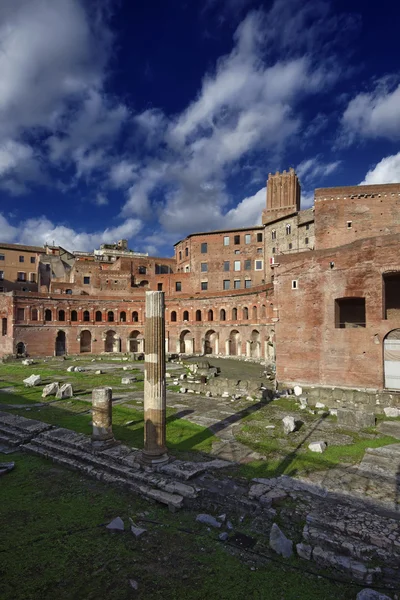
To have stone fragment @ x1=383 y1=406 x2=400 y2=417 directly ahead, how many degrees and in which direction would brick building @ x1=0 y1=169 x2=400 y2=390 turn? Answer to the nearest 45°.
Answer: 0° — it already faces it

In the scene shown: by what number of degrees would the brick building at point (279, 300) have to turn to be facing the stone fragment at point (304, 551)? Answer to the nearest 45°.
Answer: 0° — it already faces it

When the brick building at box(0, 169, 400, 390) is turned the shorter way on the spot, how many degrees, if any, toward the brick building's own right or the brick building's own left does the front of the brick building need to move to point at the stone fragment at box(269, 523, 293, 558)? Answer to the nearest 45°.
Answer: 0° — it already faces it

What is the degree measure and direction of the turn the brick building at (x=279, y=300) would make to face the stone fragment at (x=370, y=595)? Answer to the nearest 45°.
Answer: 0° — it already faces it

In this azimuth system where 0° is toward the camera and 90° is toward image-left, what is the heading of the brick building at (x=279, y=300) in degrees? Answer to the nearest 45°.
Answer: approximately 0°

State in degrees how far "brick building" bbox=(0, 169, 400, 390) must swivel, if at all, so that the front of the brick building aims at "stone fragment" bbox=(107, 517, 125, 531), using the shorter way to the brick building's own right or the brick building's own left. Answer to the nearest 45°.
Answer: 0° — it already faces it
